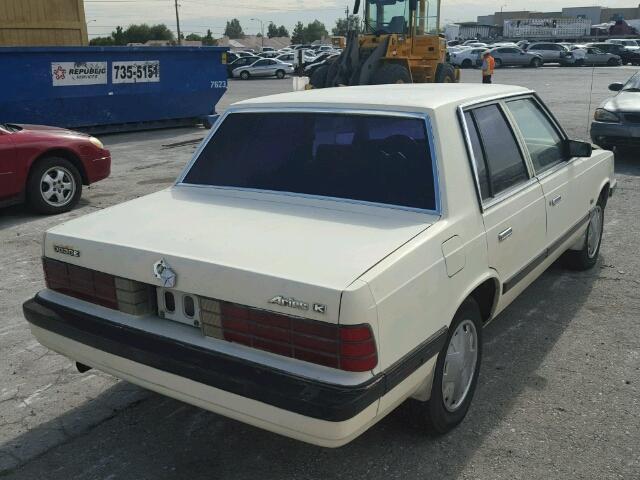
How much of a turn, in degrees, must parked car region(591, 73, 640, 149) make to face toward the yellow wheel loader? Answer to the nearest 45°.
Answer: approximately 90° to its right

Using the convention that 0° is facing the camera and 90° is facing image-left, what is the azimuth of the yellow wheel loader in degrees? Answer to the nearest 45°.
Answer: approximately 45°

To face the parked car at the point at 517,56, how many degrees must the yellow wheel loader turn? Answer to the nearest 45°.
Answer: approximately 135° to its right

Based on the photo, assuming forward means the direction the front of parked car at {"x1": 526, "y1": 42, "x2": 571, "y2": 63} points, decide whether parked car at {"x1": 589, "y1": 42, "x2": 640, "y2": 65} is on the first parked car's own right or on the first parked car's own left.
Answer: on the first parked car's own left

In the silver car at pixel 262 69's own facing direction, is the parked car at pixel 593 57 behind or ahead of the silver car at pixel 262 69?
behind

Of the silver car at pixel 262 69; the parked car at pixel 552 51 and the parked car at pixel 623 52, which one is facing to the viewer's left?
the silver car

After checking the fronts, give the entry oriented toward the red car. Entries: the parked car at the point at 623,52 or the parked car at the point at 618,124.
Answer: the parked car at the point at 618,124

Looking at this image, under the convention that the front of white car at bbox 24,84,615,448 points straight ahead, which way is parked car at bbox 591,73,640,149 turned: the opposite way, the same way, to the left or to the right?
the opposite way

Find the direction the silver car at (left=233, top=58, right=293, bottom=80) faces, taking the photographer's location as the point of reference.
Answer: facing to the left of the viewer
